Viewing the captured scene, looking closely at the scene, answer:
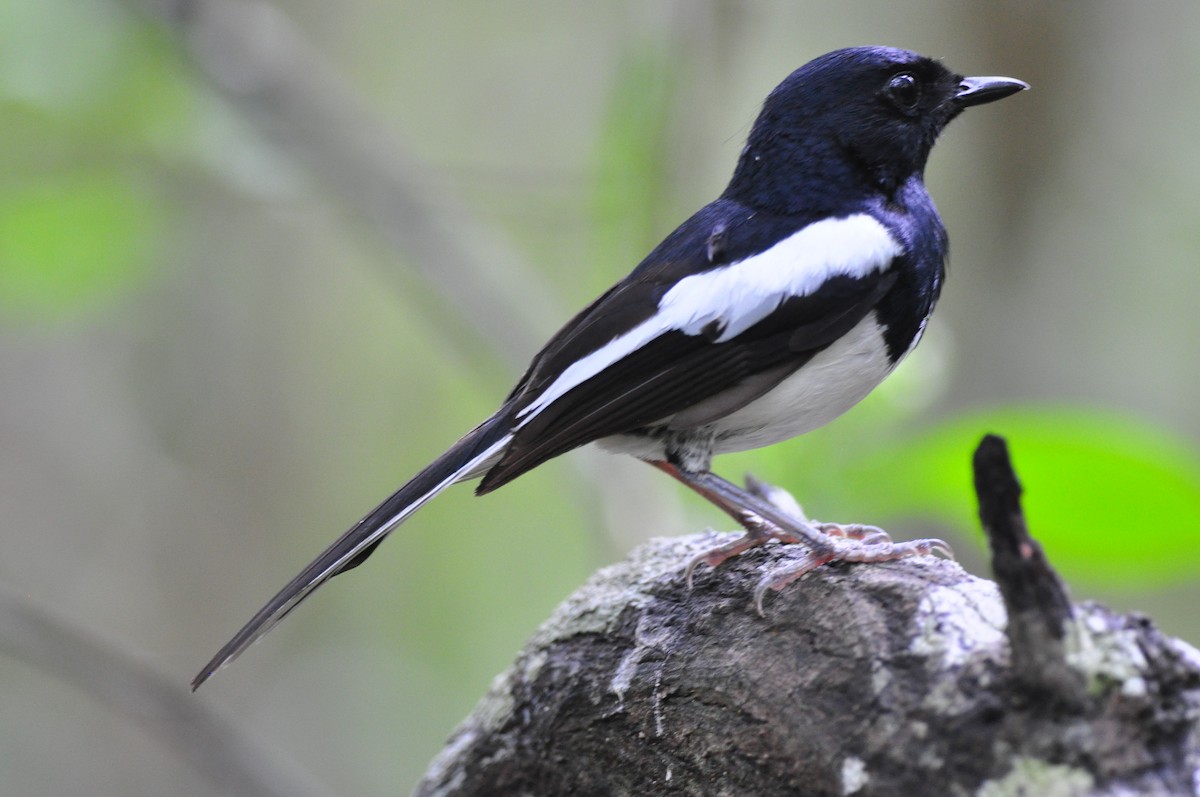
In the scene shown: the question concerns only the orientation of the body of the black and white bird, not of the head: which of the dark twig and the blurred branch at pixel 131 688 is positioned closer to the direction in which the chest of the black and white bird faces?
the dark twig

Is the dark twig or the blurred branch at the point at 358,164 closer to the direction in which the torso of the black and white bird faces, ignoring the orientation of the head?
the dark twig

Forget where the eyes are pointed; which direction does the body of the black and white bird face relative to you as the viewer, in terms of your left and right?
facing to the right of the viewer

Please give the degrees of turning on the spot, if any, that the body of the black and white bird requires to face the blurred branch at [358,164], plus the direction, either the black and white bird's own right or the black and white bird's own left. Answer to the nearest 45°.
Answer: approximately 135° to the black and white bird's own left
